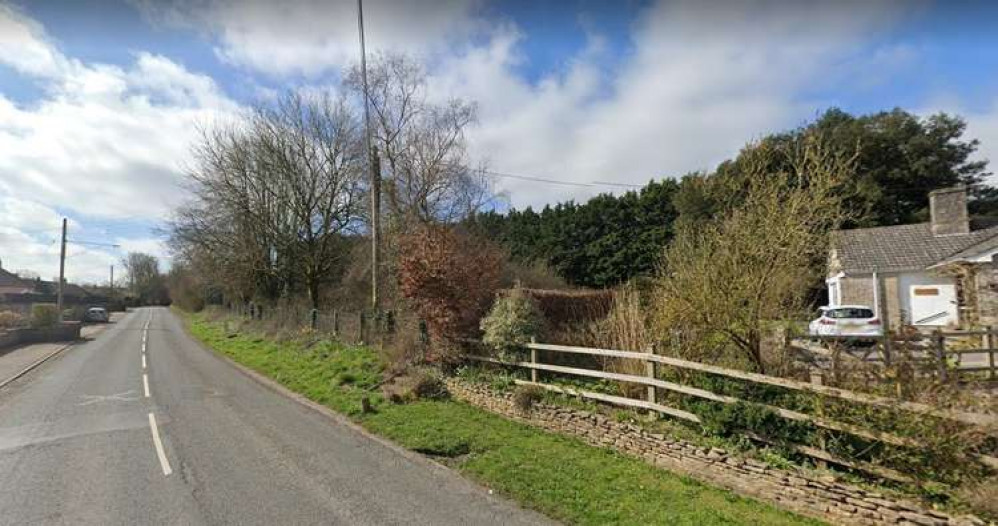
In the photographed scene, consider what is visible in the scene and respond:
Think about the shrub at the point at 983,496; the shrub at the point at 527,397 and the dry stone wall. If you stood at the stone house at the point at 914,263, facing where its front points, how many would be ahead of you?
3

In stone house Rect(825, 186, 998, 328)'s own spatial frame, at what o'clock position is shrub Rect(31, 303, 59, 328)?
The shrub is roughly at 2 o'clock from the stone house.

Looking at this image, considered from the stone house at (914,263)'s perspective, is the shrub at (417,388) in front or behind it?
in front

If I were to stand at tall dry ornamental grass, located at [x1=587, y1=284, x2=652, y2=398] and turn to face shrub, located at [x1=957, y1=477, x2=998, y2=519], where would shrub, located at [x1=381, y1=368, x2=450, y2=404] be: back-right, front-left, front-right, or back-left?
back-right

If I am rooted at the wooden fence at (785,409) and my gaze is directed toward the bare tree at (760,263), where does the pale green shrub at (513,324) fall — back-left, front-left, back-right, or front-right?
front-left

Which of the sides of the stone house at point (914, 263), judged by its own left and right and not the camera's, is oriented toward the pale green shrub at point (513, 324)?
front

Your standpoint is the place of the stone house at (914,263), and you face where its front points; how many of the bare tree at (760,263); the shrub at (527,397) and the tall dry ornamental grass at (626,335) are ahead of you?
3

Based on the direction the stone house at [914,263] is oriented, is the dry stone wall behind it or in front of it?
in front

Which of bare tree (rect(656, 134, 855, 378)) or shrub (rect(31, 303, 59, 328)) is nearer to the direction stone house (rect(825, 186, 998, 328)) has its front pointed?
the bare tree

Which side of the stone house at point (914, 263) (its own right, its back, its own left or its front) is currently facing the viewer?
front

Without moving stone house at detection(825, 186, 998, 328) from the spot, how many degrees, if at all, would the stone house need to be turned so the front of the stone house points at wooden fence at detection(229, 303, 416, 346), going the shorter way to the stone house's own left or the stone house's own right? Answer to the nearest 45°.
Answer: approximately 45° to the stone house's own right

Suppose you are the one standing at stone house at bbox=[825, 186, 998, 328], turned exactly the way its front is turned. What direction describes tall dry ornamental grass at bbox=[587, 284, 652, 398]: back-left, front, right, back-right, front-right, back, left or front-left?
front

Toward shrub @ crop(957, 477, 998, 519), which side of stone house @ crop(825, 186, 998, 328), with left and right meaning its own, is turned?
front

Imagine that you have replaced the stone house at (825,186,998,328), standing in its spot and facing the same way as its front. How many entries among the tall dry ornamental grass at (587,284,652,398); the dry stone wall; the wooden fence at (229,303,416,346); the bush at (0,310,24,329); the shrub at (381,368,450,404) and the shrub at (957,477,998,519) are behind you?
0

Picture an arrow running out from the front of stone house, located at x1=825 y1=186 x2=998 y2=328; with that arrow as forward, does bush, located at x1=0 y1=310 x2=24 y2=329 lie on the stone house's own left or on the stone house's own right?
on the stone house's own right
